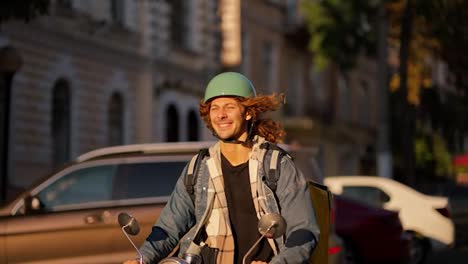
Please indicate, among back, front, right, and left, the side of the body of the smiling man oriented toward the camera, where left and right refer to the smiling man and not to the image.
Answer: front

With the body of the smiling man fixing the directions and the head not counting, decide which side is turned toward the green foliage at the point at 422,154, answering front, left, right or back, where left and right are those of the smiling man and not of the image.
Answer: back

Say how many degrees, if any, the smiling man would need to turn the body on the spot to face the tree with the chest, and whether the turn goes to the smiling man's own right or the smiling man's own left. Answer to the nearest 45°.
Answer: approximately 180°

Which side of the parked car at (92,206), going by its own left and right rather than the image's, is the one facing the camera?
left

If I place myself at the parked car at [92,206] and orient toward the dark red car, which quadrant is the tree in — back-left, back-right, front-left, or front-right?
front-left

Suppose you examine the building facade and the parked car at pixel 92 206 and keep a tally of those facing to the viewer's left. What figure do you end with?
1

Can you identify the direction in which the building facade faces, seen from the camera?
facing the viewer and to the right of the viewer

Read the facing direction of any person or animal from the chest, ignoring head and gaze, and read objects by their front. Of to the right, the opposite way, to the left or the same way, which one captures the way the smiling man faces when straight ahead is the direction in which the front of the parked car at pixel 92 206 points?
to the left
